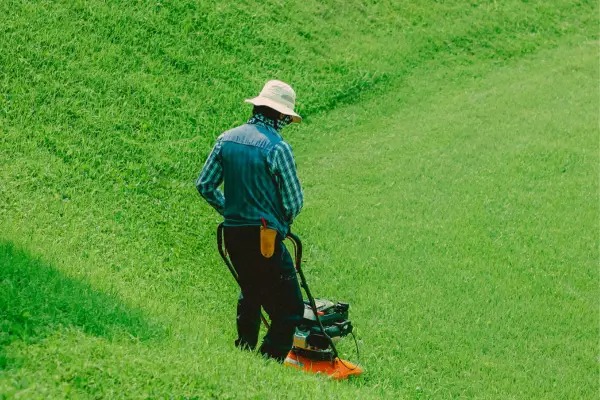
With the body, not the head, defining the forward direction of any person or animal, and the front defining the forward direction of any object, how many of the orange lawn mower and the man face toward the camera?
0

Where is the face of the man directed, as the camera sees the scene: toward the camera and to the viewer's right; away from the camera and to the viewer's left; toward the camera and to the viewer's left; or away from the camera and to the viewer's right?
away from the camera and to the viewer's right

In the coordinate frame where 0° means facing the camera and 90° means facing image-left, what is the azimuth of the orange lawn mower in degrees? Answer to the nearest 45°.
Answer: approximately 225°

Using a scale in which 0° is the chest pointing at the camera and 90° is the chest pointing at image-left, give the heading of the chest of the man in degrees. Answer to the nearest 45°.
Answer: approximately 225°

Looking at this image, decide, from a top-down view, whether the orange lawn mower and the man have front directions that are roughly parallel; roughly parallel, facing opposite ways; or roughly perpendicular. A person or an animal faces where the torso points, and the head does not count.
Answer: roughly parallel
